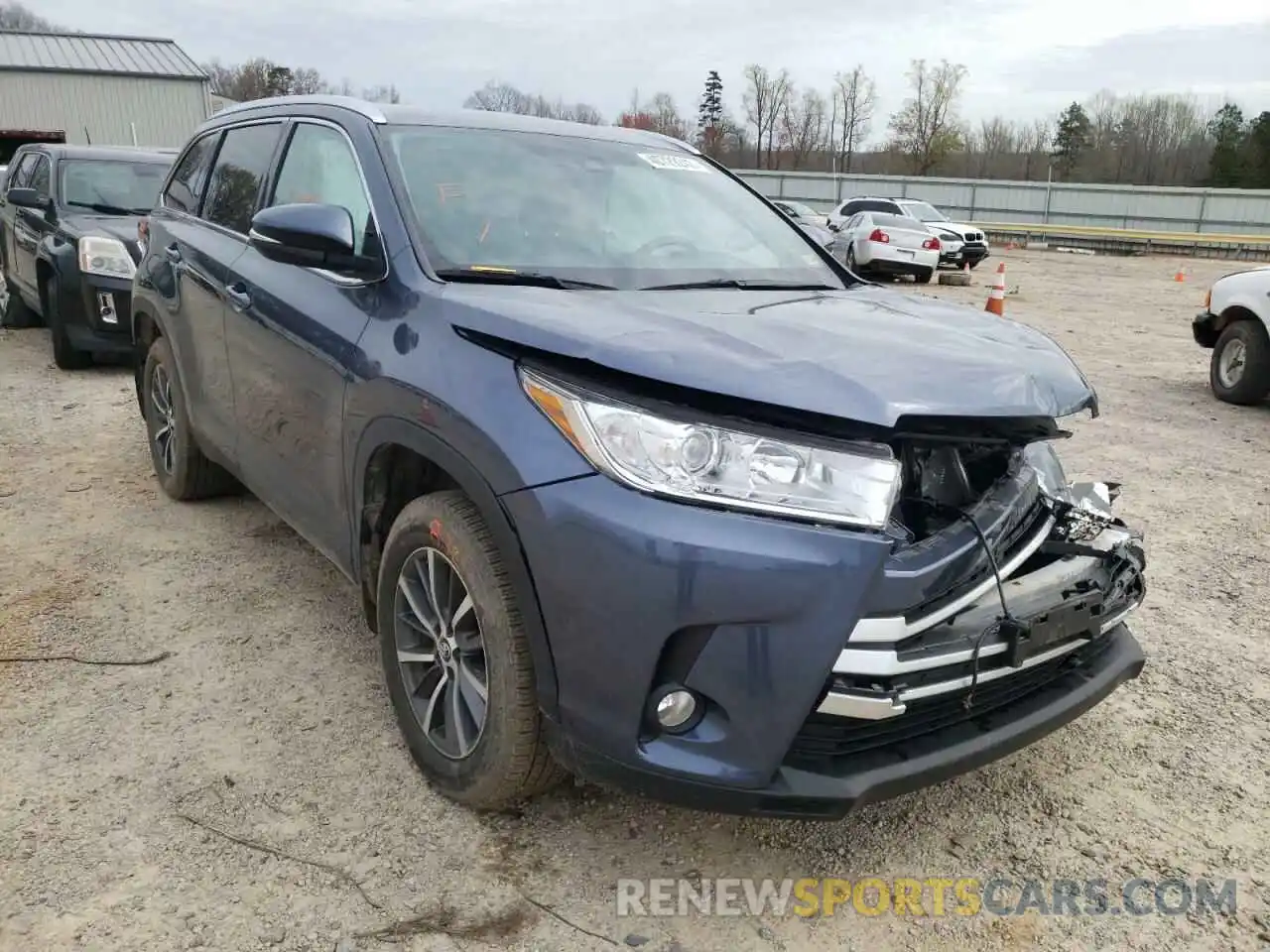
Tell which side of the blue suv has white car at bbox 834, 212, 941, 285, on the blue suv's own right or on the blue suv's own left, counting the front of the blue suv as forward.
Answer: on the blue suv's own left

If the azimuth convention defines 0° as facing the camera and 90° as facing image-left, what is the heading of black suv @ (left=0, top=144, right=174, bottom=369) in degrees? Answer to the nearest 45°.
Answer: approximately 315°

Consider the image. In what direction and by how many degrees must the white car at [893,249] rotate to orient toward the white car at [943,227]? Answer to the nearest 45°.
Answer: approximately 45° to its right

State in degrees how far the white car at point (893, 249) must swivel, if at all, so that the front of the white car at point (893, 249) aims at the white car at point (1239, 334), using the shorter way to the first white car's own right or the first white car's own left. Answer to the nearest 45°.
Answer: approximately 135° to the first white car's own left

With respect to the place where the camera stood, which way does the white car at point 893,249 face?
facing away from the viewer and to the left of the viewer

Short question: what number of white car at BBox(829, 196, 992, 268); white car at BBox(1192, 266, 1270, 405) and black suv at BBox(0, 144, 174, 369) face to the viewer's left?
1

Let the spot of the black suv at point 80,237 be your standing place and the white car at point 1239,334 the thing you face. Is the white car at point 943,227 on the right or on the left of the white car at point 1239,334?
left

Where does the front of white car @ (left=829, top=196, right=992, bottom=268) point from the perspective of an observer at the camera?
facing the viewer and to the right of the viewer

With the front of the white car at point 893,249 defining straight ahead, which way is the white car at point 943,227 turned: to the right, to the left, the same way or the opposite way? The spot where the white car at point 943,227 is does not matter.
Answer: the opposite way

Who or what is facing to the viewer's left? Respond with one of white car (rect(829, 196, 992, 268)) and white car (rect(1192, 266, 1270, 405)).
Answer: white car (rect(1192, 266, 1270, 405))

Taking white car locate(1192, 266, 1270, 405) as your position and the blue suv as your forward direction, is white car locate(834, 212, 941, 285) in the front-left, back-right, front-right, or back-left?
back-right

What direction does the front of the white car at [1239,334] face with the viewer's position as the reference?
facing to the left of the viewer
